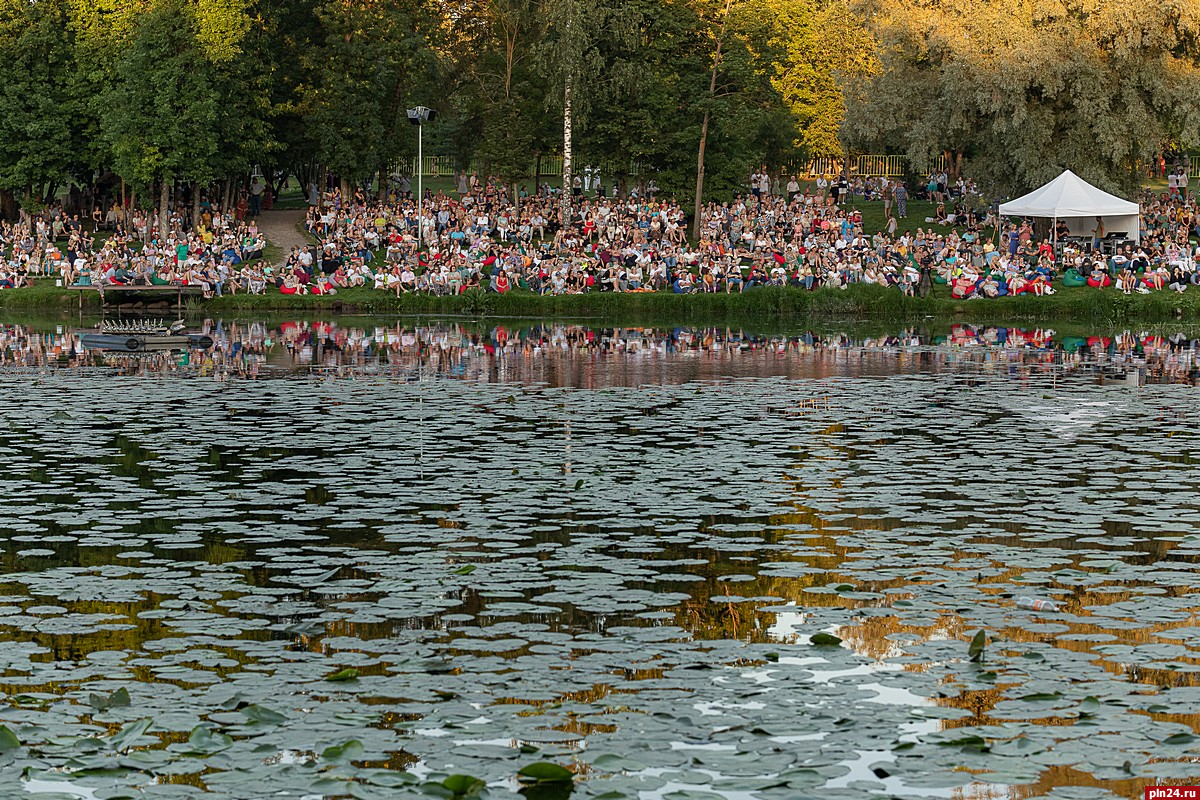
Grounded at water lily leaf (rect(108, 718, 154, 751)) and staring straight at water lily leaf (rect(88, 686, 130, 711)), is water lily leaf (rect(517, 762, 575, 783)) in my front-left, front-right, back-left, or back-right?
back-right

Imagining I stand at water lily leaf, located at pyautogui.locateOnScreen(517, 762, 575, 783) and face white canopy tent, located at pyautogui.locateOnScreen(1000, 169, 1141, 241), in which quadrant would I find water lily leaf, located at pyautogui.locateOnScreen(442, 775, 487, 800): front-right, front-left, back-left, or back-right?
back-left

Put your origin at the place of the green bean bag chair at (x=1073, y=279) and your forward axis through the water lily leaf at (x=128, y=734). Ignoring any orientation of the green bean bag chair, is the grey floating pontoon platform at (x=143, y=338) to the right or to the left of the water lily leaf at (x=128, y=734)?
right
